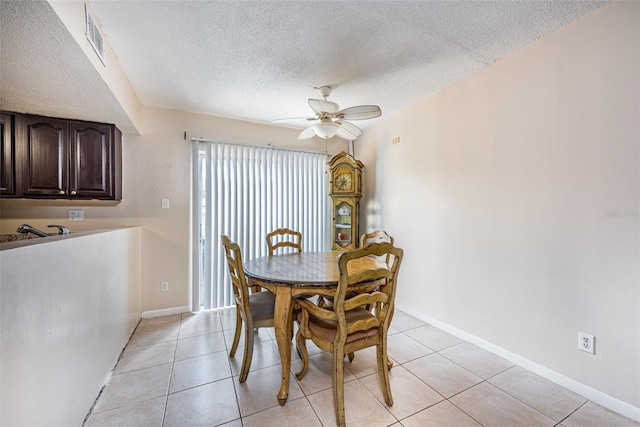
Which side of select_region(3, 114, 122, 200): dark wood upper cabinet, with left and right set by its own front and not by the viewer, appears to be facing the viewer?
front

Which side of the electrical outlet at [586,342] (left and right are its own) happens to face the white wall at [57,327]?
front

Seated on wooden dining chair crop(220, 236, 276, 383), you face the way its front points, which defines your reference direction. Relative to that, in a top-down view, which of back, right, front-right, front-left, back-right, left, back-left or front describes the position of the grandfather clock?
front-left

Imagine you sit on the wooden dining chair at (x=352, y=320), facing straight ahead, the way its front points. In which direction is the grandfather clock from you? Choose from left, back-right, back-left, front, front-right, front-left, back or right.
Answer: front-right

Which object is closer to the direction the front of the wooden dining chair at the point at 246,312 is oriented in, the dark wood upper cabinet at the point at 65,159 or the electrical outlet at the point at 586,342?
the electrical outlet

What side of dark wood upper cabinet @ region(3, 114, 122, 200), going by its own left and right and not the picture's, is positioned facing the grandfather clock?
left

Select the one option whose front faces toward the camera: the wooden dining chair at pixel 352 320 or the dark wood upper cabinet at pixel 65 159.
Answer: the dark wood upper cabinet

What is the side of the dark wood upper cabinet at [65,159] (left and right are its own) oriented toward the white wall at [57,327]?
front

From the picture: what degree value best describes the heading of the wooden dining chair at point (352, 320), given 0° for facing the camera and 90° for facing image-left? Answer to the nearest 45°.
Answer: approximately 135°

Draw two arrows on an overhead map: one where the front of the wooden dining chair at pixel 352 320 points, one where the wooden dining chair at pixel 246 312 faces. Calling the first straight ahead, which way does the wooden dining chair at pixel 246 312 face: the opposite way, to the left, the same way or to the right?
to the right

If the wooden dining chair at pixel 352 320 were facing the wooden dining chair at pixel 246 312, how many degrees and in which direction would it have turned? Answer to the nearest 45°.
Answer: approximately 45° to its left

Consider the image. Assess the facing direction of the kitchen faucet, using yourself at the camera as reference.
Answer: facing to the left of the viewer

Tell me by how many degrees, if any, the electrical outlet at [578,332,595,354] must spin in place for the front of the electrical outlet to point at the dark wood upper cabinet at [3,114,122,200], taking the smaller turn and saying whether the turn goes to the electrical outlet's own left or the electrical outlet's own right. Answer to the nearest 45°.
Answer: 0° — it already faces it

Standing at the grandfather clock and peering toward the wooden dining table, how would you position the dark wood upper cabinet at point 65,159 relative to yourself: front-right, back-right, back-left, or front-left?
front-right

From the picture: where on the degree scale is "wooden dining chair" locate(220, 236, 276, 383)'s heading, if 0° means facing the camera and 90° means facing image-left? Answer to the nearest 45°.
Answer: approximately 270°

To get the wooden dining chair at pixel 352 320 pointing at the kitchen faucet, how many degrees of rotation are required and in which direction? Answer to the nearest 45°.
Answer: approximately 45° to its left
